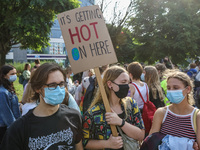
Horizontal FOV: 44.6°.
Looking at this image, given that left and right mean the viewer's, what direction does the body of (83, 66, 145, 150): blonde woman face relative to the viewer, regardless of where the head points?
facing the viewer and to the right of the viewer

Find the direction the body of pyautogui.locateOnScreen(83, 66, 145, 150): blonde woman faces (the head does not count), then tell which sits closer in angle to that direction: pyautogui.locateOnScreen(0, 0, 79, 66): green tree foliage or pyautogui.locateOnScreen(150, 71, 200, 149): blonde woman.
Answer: the blonde woman

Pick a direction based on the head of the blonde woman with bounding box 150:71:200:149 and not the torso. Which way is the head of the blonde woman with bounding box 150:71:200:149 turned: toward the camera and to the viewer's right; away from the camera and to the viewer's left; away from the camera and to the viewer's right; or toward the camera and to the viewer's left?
toward the camera and to the viewer's left

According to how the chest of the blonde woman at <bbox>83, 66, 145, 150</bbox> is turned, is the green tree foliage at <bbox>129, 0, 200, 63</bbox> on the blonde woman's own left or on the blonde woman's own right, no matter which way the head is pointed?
on the blonde woman's own left

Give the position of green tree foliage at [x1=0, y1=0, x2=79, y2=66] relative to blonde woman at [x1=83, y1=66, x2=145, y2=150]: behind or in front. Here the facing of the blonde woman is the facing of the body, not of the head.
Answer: behind

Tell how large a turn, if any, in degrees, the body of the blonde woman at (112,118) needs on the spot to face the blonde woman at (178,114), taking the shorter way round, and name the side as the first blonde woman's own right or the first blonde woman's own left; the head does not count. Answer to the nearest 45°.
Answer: approximately 45° to the first blonde woman's own left

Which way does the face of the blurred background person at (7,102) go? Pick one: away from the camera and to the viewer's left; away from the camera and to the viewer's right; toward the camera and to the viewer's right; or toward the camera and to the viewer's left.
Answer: toward the camera and to the viewer's right
